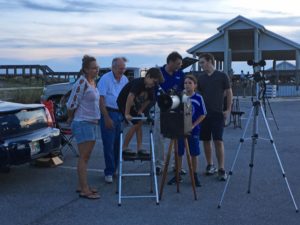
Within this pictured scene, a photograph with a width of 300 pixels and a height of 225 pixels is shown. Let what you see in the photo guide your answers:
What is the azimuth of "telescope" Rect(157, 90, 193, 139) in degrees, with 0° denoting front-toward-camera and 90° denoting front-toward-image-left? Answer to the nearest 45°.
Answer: approximately 45°

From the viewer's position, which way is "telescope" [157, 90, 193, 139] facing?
facing the viewer and to the left of the viewer
